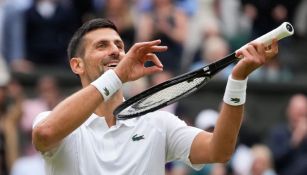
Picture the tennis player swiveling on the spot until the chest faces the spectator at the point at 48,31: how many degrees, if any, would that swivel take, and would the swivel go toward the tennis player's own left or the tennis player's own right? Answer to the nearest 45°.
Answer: approximately 180°

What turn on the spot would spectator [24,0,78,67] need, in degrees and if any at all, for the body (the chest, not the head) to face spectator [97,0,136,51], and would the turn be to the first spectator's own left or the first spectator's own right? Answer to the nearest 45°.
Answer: approximately 90° to the first spectator's own left

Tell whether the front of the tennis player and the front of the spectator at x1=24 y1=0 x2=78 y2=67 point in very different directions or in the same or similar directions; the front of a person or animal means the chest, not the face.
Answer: same or similar directions

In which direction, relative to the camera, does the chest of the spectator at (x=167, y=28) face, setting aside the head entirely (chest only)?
toward the camera

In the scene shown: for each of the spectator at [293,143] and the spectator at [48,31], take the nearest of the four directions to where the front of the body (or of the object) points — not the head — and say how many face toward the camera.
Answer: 2

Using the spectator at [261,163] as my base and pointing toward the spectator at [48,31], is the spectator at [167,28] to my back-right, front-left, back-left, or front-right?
front-right

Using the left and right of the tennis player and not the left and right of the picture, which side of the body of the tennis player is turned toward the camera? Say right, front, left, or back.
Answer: front

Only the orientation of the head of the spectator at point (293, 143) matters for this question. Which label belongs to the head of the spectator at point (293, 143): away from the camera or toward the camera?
toward the camera

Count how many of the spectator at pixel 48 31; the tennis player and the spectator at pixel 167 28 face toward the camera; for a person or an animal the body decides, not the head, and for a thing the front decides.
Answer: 3

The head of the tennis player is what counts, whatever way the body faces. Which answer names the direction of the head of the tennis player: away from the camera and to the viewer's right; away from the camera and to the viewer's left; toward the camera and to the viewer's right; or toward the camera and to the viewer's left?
toward the camera and to the viewer's right

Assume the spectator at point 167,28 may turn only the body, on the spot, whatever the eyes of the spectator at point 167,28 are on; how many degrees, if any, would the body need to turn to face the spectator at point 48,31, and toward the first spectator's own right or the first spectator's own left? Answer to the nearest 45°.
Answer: approximately 90° to the first spectator's own right
